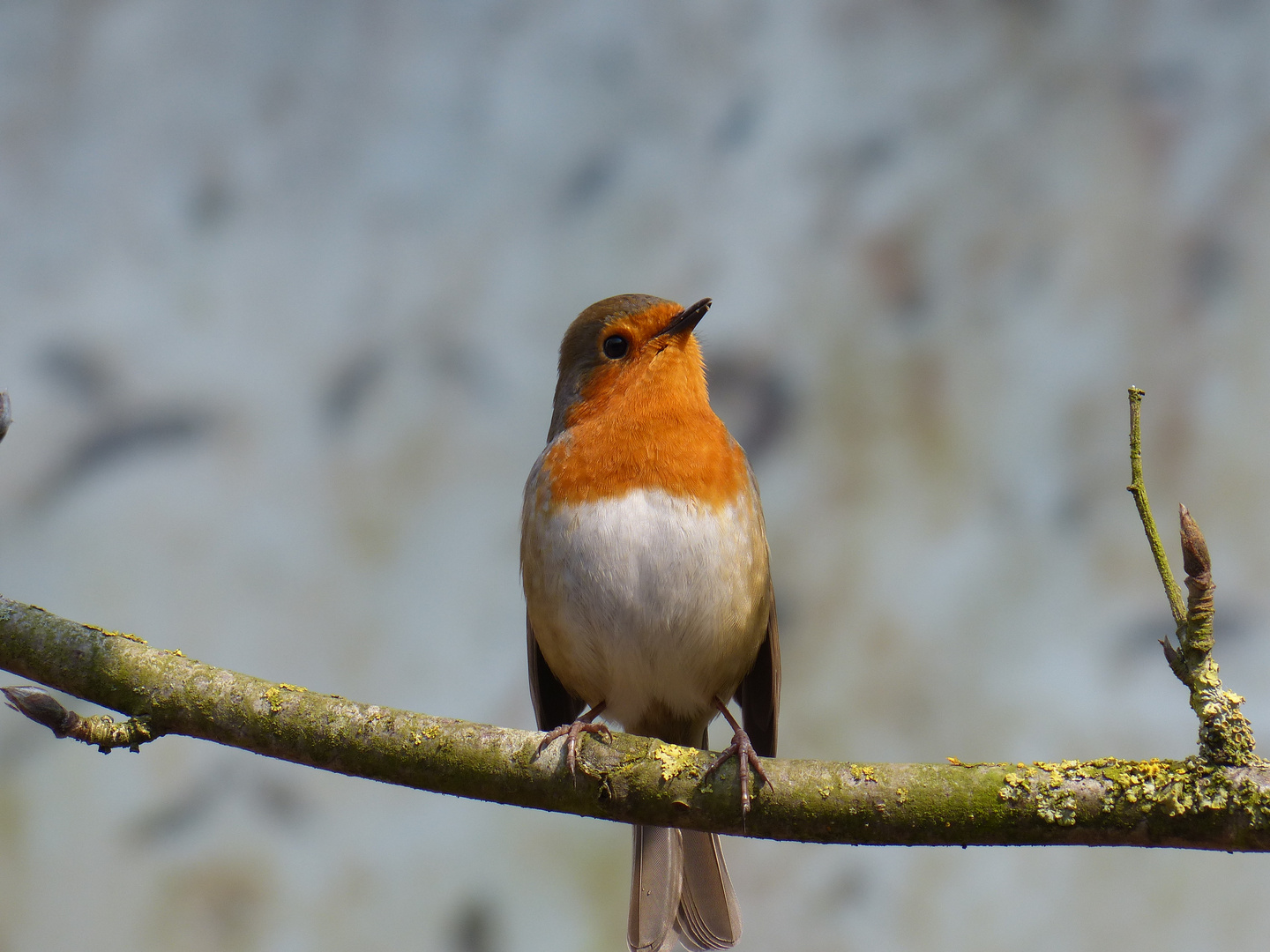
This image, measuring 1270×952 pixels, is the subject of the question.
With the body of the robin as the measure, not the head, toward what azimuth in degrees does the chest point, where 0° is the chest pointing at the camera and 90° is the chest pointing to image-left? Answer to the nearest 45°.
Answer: approximately 0°
